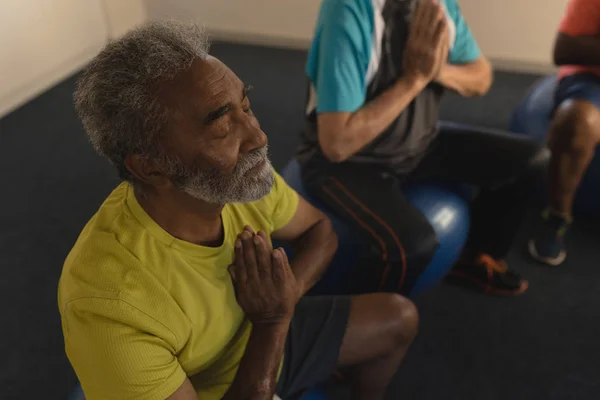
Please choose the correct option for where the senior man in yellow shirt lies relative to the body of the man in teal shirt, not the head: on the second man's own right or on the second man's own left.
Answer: on the second man's own right

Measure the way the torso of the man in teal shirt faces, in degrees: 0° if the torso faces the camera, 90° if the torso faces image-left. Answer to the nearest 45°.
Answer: approximately 315°

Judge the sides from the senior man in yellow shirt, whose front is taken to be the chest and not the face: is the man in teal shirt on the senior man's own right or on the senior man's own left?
on the senior man's own left

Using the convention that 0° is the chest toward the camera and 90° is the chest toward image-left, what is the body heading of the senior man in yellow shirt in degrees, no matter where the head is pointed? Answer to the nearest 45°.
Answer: approximately 315°

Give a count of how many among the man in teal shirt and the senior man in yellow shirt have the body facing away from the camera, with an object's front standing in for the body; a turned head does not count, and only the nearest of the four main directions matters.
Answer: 0

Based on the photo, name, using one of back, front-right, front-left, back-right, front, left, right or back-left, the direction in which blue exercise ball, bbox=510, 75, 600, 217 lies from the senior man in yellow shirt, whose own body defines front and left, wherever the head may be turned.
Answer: left

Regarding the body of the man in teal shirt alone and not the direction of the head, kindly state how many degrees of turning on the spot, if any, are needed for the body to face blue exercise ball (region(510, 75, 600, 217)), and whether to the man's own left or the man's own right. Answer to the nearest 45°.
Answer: approximately 90° to the man's own left

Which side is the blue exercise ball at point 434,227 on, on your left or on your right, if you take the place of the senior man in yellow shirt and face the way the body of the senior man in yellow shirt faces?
on your left
